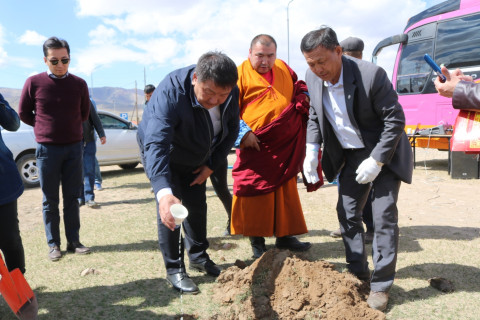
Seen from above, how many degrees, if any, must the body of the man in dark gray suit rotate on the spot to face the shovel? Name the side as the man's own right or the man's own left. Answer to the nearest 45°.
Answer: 0° — they already face it

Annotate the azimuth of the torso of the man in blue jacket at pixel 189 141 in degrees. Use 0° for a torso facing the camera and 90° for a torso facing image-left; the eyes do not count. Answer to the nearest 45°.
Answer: approximately 315°

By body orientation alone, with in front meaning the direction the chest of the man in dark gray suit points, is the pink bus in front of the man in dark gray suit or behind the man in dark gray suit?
behind

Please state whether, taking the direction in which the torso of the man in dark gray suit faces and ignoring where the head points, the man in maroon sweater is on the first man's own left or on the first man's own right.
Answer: on the first man's own right

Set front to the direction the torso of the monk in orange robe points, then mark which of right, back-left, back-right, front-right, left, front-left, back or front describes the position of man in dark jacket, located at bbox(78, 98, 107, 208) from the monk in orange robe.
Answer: back-right

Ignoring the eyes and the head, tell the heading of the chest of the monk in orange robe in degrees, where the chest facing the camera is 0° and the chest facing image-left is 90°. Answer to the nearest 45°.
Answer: approximately 0°

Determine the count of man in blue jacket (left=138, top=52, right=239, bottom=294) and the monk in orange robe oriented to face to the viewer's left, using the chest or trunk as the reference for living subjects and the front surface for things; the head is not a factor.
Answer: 0

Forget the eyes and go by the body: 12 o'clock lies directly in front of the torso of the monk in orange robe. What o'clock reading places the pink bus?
The pink bus is roughly at 7 o'clock from the monk in orange robe.

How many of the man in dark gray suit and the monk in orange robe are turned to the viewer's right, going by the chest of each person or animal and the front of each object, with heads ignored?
0

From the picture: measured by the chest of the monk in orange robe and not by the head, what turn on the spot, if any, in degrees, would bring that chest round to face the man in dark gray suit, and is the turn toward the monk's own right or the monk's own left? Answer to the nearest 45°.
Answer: approximately 45° to the monk's own left

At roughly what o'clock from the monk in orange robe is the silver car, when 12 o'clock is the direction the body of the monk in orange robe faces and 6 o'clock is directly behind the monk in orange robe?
The silver car is roughly at 5 o'clock from the monk in orange robe.

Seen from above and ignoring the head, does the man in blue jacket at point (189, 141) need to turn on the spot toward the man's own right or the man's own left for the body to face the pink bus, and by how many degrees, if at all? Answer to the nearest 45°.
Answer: approximately 90° to the man's own left
